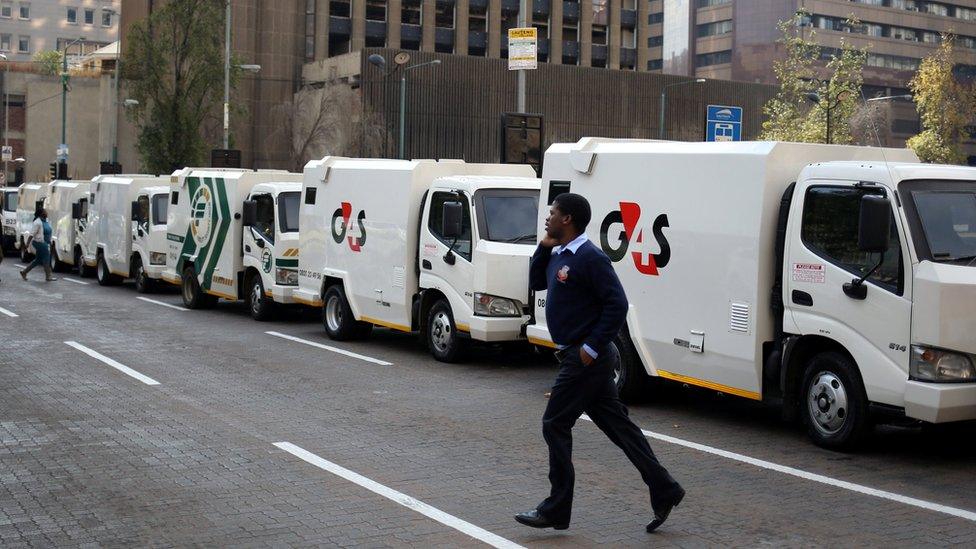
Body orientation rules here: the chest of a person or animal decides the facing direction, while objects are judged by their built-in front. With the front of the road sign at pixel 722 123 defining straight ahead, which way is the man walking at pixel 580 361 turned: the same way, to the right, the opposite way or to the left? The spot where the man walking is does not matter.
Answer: to the right

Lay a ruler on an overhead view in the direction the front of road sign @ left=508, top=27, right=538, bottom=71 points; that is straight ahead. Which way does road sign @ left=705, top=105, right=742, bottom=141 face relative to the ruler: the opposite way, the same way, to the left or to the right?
the same way

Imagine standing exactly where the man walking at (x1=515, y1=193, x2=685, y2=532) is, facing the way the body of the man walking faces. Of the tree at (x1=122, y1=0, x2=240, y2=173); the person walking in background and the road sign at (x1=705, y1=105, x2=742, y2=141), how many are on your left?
0

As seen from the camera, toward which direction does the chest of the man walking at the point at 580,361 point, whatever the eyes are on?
to the viewer's left

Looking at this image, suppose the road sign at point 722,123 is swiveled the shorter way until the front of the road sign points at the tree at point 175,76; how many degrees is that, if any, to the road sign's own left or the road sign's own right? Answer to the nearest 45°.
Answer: approximately 135° to the road sign's own right

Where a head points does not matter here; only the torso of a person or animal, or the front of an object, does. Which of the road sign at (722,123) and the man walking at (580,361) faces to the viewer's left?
the man walking

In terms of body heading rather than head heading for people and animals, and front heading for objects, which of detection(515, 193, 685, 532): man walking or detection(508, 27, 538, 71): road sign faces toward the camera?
the road sign

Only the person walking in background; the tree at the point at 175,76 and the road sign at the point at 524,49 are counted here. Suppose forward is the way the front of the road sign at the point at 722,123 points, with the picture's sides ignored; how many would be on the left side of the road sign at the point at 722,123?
0

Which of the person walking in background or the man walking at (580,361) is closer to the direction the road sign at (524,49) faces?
the man walking

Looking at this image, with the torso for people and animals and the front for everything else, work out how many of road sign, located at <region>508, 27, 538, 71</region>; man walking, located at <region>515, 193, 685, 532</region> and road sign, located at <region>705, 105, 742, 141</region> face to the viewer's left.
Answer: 1

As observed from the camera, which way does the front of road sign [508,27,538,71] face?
facing the viewer

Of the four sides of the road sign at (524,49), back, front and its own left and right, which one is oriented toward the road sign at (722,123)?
left

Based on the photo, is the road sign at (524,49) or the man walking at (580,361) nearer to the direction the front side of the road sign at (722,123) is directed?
the man walking

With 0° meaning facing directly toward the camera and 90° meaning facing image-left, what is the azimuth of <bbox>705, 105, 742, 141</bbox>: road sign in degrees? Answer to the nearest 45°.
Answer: approximately 0°

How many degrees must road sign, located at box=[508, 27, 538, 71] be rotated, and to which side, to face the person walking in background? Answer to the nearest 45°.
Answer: approximately 135° to its right

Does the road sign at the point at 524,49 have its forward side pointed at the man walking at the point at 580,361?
yes
